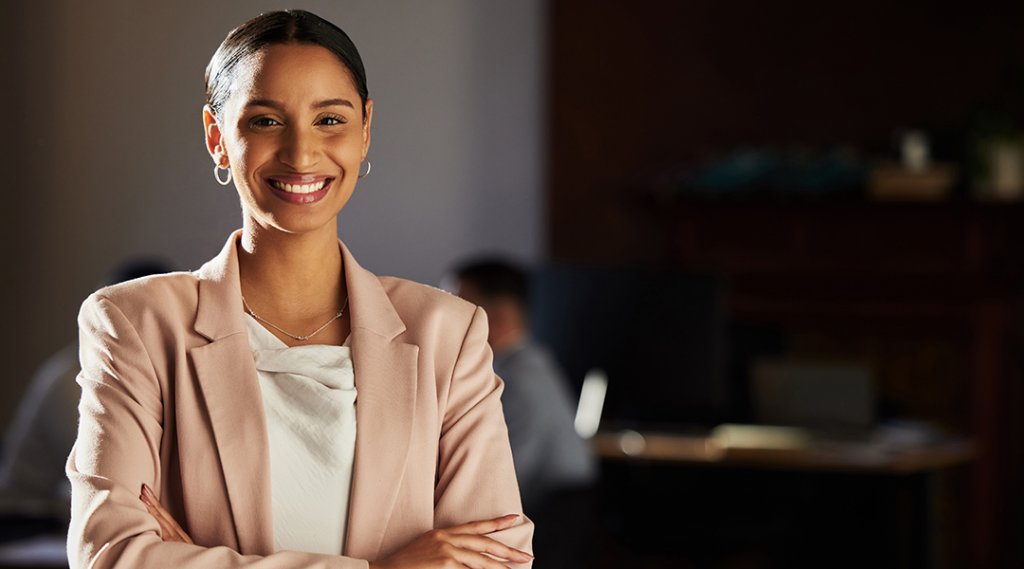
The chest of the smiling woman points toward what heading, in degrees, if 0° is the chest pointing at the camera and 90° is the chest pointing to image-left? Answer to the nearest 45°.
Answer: approximately 0°

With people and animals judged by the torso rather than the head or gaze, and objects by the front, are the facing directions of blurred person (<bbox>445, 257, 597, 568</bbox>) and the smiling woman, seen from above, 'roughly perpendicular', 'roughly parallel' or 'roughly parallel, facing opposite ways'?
roughly perpendicular

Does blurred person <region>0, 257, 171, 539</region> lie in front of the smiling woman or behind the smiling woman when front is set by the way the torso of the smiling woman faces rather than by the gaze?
behind
